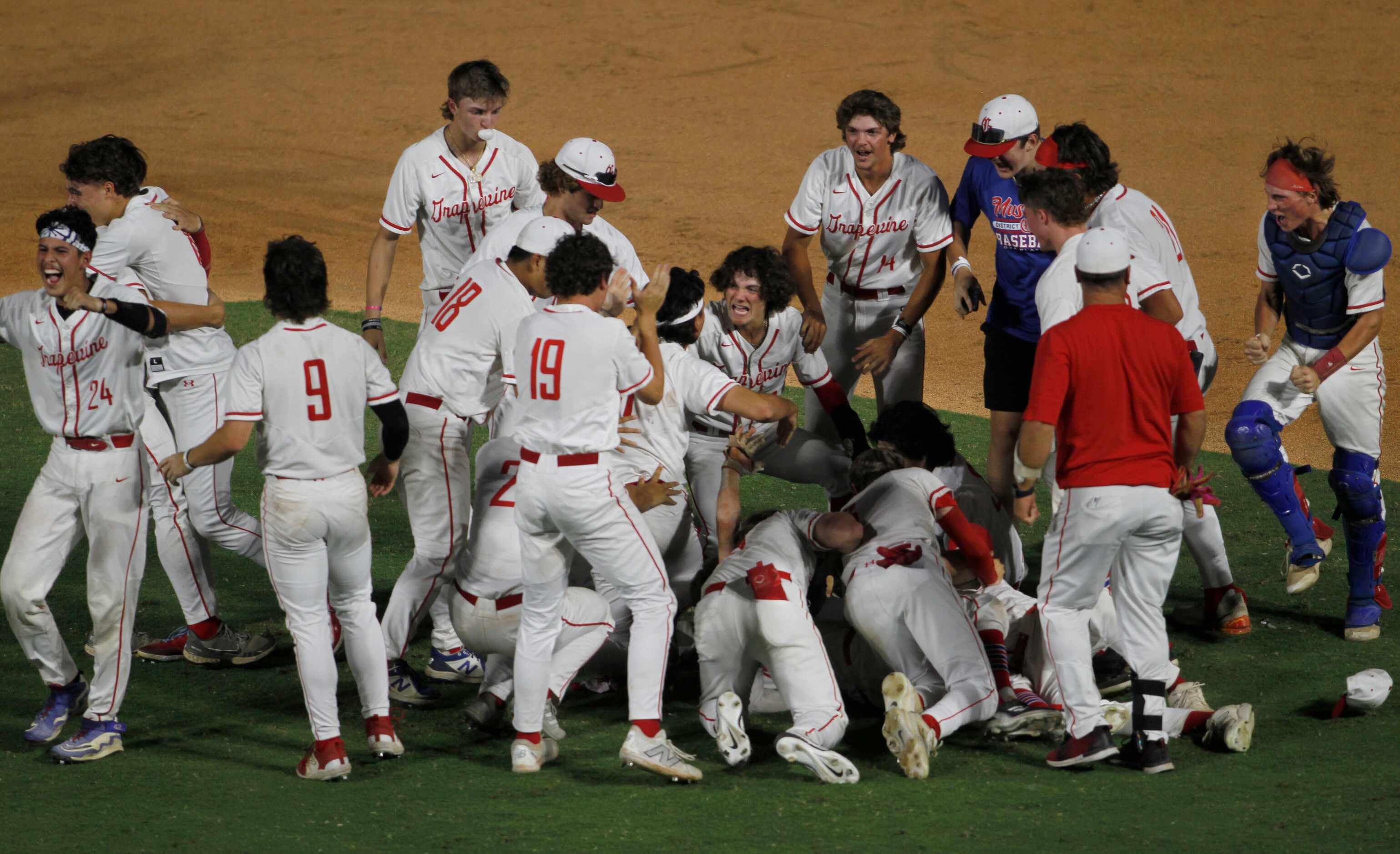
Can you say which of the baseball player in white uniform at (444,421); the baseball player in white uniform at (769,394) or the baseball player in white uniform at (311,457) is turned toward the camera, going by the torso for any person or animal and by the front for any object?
the baseball player in white uniform at (769,394)

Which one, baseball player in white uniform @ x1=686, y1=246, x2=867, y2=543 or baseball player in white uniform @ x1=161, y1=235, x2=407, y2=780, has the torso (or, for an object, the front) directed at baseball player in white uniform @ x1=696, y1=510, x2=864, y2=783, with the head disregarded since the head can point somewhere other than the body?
baseball player in white uniform @ x1=686, y1=246, x2=867, y2=543

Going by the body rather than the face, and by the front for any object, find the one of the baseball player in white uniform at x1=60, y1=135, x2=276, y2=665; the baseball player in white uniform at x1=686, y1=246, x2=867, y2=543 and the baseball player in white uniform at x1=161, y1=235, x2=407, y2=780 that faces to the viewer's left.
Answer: the baseball player in white uniform at x1=60, y1=135, x2=276, y2=665

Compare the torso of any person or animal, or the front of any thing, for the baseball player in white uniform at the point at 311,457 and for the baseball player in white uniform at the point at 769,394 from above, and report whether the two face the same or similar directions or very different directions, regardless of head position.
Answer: very different directions

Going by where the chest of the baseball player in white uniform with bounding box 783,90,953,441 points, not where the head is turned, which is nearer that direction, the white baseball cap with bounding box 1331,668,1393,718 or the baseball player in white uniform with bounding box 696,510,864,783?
the baseball player in white uniform

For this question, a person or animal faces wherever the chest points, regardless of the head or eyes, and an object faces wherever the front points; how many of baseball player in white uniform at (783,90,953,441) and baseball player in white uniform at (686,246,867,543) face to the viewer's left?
0

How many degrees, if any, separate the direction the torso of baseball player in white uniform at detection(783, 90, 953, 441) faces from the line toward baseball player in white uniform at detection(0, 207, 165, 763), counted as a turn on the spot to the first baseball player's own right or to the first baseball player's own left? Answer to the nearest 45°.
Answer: approximately 45° to the first baseball player's own right

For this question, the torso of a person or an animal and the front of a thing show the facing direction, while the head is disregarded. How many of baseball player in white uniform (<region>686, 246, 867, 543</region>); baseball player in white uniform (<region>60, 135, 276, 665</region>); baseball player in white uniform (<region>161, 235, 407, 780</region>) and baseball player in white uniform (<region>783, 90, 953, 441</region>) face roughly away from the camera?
1

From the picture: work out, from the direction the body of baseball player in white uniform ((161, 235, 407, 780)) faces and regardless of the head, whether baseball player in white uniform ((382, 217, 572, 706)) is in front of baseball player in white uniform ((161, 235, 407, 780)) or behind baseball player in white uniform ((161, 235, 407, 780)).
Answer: in front

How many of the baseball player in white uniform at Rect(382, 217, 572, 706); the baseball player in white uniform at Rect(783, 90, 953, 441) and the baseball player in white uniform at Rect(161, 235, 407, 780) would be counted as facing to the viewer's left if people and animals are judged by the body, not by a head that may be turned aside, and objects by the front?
0

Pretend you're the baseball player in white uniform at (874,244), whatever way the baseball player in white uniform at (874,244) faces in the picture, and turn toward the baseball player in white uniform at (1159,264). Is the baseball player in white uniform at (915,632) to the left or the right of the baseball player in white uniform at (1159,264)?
right

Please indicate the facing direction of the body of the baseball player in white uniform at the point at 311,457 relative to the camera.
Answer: away from the camera

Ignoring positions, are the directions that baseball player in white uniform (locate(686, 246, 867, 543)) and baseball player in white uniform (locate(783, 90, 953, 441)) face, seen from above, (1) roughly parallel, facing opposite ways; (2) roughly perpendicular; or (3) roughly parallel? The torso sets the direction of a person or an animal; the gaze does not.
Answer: roughly parallel

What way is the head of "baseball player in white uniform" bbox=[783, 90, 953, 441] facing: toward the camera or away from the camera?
toward the camera

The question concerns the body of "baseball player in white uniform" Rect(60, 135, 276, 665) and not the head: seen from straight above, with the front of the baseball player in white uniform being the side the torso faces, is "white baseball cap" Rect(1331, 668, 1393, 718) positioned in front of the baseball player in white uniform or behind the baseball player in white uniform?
behind

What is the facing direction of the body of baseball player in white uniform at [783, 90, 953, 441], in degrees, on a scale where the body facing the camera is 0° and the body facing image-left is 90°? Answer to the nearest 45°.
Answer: approximately 0°

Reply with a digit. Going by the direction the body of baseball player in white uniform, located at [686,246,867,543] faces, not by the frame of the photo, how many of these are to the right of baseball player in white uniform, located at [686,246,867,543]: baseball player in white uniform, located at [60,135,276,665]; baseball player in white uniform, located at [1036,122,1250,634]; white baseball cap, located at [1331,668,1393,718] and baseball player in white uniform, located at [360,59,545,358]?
2

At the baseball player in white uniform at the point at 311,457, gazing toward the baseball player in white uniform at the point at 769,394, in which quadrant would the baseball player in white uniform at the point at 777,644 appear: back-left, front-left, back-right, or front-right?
front-right
